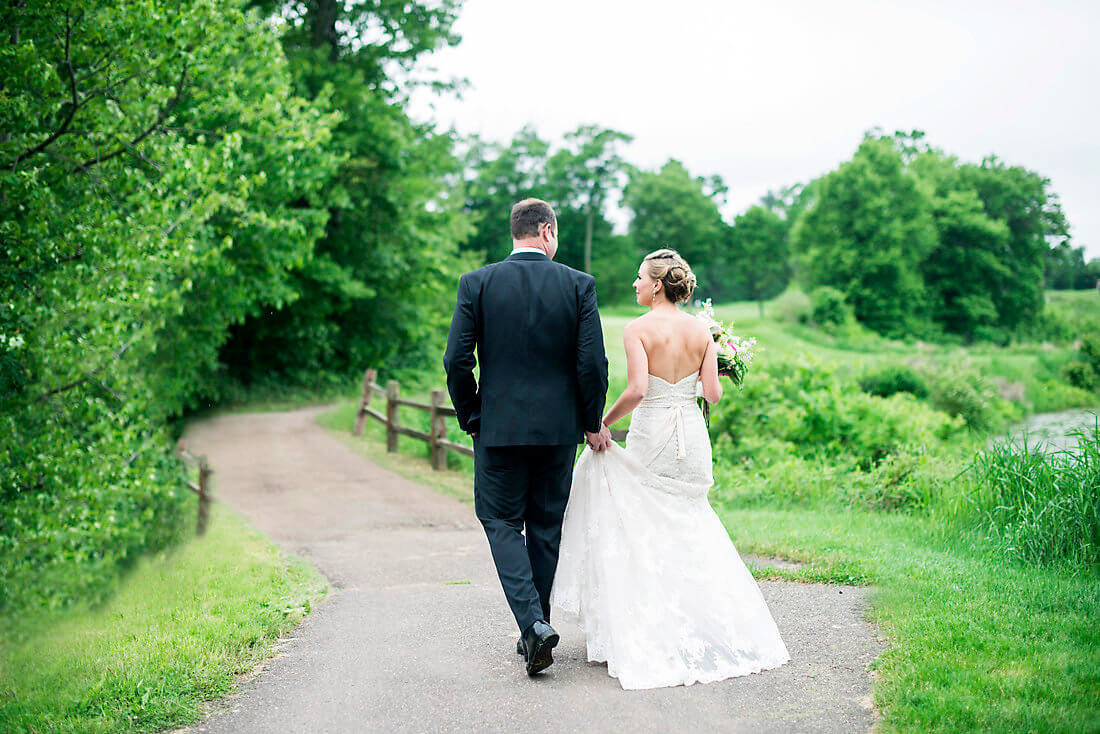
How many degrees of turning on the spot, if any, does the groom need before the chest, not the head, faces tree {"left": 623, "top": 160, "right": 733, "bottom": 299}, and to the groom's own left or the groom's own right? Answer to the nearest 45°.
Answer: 0° — they already face it

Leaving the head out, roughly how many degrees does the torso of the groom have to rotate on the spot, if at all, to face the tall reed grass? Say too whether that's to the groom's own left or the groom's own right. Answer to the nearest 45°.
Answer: approximately 45° to the groom's own right

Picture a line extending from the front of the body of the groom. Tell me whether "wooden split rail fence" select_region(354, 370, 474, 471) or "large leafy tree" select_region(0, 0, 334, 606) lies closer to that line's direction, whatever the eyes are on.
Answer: the wooden split rail fence

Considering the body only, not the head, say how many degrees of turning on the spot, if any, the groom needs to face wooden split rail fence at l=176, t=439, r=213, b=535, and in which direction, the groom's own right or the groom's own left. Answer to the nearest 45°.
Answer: approximately 45° to the groom's own left

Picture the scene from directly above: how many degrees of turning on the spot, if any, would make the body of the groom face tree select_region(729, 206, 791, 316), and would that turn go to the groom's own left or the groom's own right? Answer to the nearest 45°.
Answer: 0° — they already face it

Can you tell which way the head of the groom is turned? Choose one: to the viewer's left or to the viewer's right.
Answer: to the viewer's right

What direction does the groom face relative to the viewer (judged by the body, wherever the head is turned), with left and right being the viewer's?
facing away from the viewer

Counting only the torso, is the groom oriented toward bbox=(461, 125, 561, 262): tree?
yes
